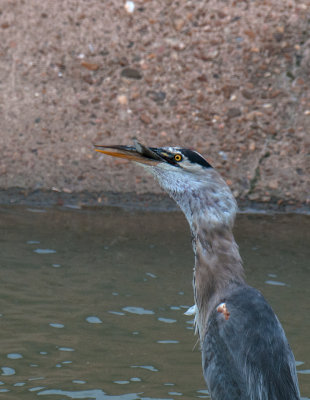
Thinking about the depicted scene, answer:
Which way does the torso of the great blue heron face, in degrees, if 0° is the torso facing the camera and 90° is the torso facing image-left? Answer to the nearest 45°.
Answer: approximately 90°
